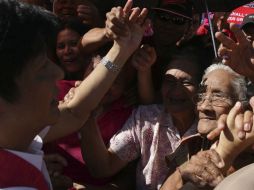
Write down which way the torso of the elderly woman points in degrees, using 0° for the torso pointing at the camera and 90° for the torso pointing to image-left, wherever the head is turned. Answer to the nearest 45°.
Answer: approximately 45°
